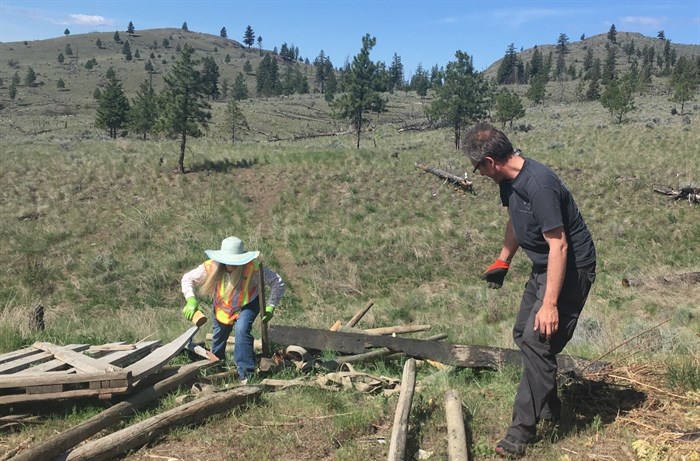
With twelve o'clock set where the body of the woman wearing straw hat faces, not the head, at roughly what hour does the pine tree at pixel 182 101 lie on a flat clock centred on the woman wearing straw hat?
The pine tree is roughly at 6 o'clock from the woman wearing straw hat.

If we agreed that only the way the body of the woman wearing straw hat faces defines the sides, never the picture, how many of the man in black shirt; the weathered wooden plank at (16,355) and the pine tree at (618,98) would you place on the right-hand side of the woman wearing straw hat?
1

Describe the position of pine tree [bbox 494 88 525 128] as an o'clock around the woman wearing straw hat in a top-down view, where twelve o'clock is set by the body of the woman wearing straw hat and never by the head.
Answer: The pine tree is roughly at 7 o'clock from the woman wearing straw hat.

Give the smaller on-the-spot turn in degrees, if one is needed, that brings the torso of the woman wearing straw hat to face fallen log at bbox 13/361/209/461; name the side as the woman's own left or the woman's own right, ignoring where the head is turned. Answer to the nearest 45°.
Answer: approximately 45° to the woman's own right

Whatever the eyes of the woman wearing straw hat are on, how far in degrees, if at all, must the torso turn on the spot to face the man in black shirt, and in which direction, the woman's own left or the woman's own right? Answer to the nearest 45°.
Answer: approximately 45° to the woman's own left

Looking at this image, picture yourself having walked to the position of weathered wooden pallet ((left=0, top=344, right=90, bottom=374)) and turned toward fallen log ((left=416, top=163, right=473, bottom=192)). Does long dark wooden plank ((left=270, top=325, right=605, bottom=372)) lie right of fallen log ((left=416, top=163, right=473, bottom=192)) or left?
right
